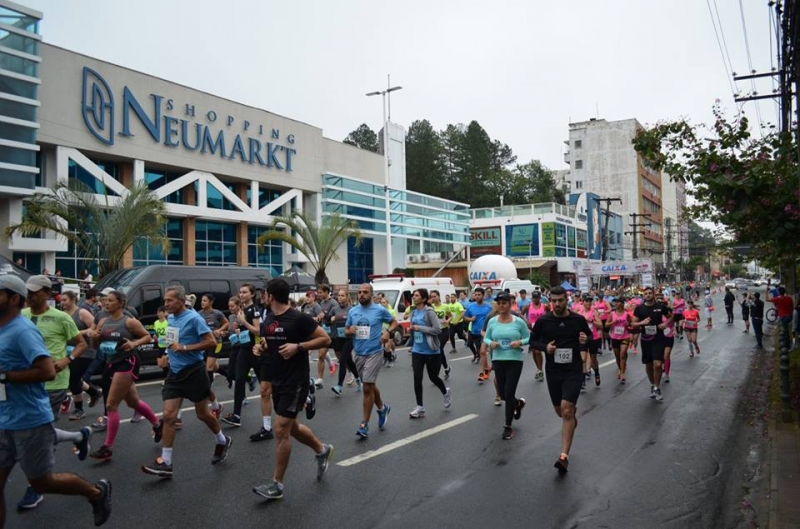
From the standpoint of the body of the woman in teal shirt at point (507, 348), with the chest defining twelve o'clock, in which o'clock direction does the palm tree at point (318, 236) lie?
The palm tree is roughly at 5 o'clock from the woman in teal shirt.

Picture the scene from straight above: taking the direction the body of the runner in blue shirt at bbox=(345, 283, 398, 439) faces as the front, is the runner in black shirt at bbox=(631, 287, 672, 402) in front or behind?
behind

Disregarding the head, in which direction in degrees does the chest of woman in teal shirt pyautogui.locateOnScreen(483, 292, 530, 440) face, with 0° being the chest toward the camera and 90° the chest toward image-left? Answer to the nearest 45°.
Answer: approximately 0°

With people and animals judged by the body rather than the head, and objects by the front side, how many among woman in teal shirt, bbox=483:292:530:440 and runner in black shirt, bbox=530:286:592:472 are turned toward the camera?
2

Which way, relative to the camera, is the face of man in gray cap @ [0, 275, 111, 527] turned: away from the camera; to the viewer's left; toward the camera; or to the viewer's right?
to the viewer's left

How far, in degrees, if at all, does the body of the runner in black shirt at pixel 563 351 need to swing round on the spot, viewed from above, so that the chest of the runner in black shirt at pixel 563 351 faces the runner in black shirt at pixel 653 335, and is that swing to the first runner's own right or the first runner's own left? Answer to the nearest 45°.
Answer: approximately 180°

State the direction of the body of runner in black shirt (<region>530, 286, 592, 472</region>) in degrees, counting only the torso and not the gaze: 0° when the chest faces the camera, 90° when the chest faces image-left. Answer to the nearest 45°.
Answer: approximately 0°

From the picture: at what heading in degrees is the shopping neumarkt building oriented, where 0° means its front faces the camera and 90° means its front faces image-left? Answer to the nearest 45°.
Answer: approximately 315°

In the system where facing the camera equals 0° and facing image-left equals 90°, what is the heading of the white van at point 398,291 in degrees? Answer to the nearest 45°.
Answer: approximately 45°

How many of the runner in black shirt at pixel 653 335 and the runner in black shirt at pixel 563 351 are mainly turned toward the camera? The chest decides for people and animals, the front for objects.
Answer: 2

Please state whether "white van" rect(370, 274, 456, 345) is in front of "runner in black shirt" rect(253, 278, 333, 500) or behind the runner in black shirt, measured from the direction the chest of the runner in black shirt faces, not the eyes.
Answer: behind
